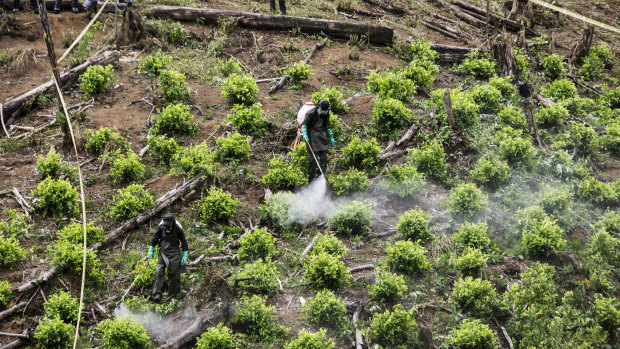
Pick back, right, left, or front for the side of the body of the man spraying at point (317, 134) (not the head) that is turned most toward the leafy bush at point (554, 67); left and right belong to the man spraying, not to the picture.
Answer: left

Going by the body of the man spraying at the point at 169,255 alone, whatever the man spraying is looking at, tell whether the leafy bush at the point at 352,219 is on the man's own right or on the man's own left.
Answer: on the man's own left

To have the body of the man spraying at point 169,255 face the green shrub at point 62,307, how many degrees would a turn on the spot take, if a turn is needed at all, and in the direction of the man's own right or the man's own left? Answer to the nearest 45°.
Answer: approximately 90° to the man's own right

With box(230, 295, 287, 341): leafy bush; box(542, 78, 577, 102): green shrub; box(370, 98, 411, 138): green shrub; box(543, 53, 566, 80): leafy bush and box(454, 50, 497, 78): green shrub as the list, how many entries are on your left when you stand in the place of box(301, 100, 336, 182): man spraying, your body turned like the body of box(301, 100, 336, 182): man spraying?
4

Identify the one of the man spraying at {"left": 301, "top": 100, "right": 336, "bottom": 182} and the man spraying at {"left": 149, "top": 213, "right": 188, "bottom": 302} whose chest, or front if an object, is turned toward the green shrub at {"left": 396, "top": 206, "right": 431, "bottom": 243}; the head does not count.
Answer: the man spraying at {"left": 301, "top": 100, "right": 336, "bottom": 182}

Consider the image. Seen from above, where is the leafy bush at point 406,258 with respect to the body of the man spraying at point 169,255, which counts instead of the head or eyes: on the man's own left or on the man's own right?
on the man's own left

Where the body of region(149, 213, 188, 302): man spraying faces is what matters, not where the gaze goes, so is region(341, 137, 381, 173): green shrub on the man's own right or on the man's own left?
on the man's own left

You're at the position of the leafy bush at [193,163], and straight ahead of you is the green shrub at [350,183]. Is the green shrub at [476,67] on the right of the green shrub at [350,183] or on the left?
left

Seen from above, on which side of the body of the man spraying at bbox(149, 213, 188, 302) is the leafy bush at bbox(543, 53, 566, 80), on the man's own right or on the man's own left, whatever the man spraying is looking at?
on the man's own left

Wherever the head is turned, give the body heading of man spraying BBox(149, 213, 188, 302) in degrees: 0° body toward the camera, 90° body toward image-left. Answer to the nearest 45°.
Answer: approximately 0°
